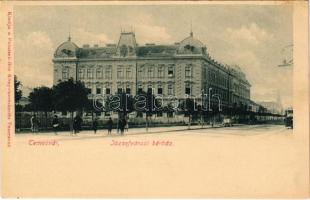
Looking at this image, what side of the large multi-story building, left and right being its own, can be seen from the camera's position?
front
